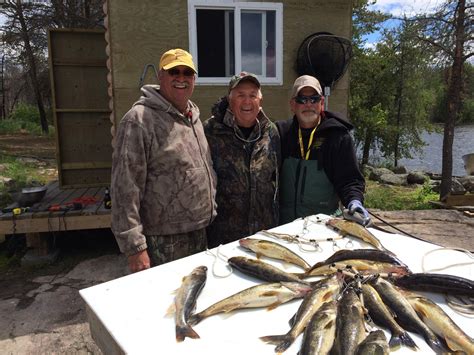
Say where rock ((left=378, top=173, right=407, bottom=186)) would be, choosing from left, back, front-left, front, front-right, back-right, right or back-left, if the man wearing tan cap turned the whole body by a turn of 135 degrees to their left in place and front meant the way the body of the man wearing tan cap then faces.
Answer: front-left

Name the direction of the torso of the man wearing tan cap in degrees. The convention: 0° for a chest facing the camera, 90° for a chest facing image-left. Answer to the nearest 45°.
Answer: approximately 0°

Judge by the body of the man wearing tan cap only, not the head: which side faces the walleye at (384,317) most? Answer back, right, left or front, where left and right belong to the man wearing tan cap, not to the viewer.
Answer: front

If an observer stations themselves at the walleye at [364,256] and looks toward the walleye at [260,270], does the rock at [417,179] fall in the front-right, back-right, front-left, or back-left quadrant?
back-right

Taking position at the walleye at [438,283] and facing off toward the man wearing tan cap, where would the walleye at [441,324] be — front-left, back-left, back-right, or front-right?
back-left

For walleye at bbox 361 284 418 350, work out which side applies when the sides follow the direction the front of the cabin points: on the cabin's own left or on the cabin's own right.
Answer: on the cabin's own left

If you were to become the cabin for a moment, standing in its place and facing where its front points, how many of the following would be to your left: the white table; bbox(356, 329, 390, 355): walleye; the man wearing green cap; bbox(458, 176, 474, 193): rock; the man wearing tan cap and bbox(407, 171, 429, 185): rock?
4

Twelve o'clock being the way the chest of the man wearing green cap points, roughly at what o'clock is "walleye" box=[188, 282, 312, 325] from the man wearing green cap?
The walleye is roughly at 12 o'clock from the man wearing green cap.

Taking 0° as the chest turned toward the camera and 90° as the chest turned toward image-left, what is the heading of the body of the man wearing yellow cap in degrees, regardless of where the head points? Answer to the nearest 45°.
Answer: approximately 315°

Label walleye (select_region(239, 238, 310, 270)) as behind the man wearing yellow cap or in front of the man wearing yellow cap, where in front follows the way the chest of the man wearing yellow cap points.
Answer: in front
